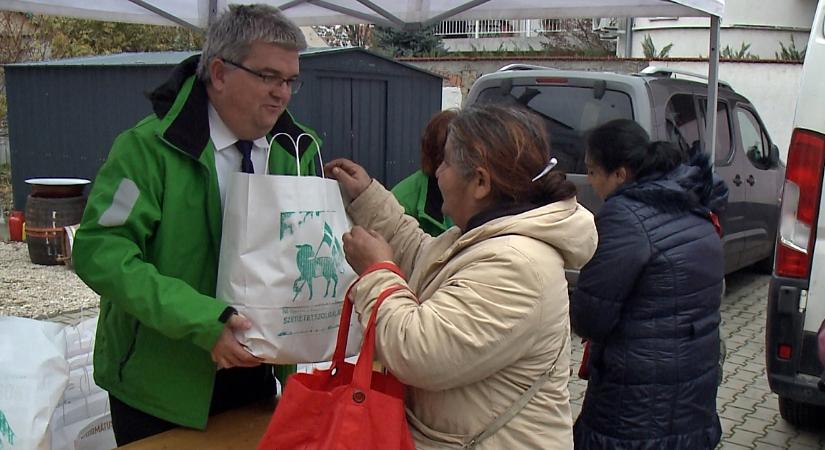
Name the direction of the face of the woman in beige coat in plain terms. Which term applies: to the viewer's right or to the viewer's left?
to the viewer's left

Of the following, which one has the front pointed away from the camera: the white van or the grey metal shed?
the white van

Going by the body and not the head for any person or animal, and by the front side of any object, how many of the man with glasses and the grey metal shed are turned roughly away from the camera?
0

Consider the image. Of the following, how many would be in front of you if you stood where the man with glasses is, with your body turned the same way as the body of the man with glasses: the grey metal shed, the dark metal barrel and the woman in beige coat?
1

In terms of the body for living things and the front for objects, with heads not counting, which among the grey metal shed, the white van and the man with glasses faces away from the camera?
the white van

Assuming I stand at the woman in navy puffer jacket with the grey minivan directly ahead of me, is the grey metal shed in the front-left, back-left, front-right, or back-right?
front-left

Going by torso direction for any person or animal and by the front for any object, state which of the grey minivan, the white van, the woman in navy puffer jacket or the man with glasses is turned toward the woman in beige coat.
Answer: the man with glasses

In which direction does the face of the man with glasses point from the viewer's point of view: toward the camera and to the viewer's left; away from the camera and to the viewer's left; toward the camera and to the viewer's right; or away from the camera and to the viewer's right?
toward the camera and to the viewer's right

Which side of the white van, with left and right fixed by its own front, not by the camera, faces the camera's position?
back

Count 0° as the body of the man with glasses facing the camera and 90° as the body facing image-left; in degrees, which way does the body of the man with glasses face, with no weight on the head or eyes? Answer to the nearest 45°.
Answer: approximately 315°

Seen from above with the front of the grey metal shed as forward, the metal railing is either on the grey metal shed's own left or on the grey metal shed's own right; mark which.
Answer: on the grey metal shed's own left

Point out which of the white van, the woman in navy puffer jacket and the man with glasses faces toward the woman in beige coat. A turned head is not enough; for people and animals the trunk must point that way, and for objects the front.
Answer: the man with glasses

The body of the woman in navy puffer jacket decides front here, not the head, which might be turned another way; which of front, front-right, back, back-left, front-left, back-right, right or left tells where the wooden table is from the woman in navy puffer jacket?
left

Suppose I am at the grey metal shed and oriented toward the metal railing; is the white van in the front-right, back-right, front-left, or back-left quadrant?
back-right

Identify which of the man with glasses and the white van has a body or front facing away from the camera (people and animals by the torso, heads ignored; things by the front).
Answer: the white van
